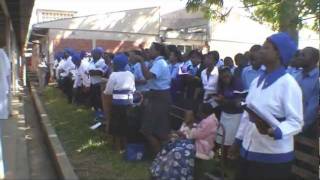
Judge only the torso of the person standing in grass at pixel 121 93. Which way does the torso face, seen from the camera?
away from the camera

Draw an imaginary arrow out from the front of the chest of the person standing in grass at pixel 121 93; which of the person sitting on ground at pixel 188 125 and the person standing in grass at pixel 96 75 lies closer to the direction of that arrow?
the person standing in grass

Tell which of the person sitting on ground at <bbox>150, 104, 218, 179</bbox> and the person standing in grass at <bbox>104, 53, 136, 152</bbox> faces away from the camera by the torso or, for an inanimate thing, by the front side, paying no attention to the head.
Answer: the person standing in grass

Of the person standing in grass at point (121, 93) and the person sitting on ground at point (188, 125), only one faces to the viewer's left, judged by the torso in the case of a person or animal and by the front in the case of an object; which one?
the person sitting on ground

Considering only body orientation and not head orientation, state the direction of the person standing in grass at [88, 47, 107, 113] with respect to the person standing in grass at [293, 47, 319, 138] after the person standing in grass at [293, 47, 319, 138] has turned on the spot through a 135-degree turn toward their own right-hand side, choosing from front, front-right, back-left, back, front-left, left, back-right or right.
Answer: front-left

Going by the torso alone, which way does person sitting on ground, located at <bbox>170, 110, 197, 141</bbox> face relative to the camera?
to the viewer's left

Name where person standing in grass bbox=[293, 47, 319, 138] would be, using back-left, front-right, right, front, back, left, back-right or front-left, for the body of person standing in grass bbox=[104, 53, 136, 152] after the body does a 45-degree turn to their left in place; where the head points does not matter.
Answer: back

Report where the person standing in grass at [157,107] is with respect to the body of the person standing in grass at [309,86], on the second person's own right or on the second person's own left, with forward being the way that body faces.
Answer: on the second person's own right

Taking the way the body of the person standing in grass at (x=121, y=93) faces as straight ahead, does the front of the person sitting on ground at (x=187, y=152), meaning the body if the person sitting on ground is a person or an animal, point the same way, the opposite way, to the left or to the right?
to the left

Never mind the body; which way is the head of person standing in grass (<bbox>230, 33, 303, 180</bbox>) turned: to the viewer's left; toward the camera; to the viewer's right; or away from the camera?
to the viewer's left

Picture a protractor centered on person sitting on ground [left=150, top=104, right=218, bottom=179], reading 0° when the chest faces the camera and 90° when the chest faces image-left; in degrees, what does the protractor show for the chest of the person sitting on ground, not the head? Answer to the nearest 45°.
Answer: approximately 90°

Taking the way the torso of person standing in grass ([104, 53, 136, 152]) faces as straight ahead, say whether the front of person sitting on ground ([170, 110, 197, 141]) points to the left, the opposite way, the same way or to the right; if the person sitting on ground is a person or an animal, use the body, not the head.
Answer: to the left

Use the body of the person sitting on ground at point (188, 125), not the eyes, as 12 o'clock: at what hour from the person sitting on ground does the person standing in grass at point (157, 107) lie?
The person standing in grass is roughly at 2 o'clock from the person sitting on ground.
